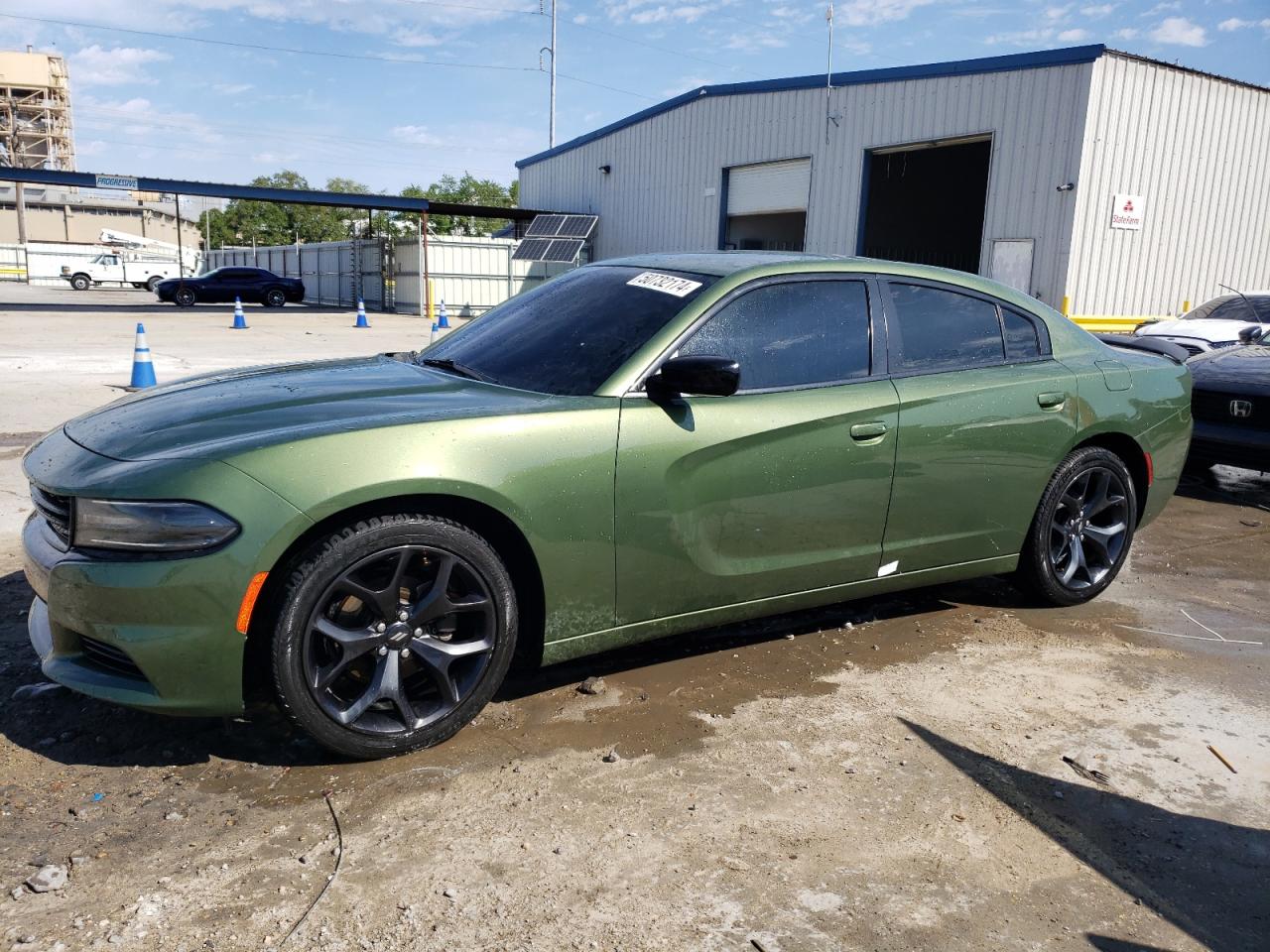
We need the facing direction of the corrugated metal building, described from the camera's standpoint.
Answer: facing the viewer and to the left of the viewer

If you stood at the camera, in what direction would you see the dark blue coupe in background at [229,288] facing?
facing to the left of the viewer

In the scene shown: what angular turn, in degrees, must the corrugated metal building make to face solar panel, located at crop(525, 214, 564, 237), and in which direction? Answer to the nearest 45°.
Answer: approximately 90° to its right

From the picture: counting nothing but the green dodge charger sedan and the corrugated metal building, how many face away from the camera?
0

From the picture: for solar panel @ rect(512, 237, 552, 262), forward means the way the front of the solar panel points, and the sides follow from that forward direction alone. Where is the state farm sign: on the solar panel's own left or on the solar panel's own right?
on the solar panel's own left

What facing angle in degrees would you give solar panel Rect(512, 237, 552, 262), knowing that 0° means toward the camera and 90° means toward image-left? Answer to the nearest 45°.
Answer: approximately 45°

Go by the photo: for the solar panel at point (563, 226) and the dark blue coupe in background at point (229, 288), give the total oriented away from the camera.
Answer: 0

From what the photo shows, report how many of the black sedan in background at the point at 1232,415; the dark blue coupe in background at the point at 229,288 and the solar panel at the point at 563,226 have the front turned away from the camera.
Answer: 0

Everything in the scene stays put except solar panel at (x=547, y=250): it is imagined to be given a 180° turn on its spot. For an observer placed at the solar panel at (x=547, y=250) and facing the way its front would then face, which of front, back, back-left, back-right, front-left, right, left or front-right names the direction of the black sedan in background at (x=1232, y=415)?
back-right
